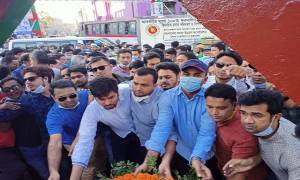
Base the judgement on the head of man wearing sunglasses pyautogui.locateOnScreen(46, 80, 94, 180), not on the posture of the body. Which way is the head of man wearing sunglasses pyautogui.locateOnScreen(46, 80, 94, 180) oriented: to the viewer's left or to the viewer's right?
to the viewer's right

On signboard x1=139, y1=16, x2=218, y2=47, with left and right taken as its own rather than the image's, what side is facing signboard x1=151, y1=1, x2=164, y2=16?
back

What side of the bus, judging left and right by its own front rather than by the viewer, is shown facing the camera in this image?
right

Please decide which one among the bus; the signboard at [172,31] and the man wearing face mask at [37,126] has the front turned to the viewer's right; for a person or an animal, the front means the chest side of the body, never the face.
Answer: the bus

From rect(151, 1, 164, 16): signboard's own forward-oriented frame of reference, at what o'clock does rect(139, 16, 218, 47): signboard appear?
rect(139, 16, 218, 47): signboard is roughly at 12 o'clock from rect(151, 1, 164, 16): signboard.

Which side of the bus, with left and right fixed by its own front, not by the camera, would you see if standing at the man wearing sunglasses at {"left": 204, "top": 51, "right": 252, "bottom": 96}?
right
